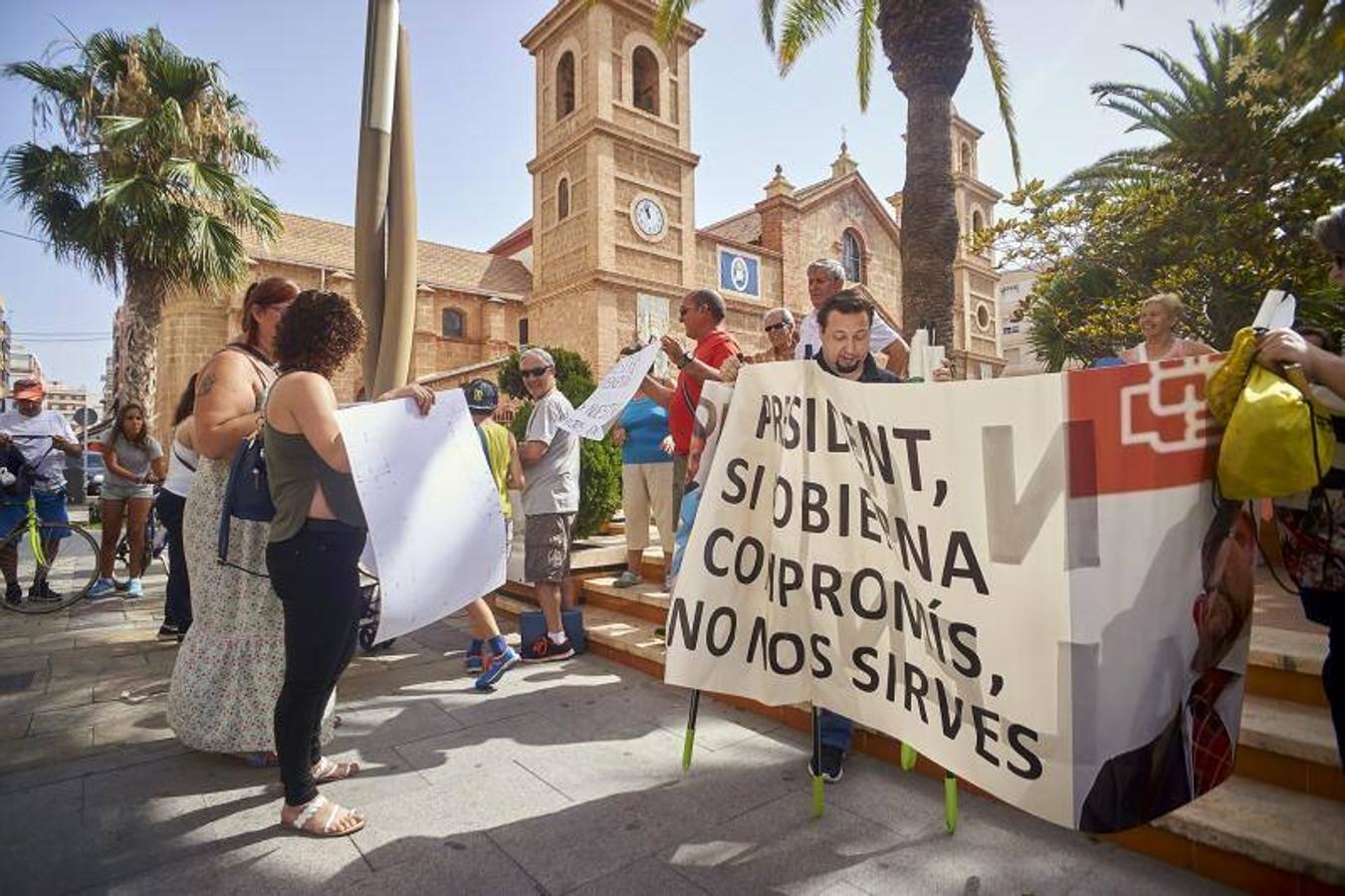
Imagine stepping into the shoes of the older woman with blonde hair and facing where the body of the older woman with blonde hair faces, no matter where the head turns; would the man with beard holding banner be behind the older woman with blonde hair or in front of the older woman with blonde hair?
in front

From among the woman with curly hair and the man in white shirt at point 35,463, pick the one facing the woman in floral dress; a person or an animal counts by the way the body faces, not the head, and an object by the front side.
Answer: the man in white shirt

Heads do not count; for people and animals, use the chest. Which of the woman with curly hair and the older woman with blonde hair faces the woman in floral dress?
the older woman with blonde hair

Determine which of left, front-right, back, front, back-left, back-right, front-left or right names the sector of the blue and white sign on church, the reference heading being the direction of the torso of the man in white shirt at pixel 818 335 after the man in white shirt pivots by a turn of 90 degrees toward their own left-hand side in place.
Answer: back-left

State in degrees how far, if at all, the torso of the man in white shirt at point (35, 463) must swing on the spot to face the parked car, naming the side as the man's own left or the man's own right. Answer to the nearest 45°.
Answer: approximately 180°

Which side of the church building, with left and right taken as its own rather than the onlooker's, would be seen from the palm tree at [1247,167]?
front

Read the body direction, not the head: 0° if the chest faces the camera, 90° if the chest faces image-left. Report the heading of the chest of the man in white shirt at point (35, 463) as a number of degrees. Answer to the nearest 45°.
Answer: approximately 0°

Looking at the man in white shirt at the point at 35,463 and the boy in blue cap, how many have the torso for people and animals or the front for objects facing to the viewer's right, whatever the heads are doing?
0

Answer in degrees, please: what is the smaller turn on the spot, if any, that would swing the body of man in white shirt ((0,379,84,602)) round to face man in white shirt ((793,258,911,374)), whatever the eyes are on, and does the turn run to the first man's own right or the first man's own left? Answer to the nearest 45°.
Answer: approximately 45° to the first man's own left

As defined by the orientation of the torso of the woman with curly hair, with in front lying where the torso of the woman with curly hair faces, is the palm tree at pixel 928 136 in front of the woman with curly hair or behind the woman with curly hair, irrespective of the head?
in front
